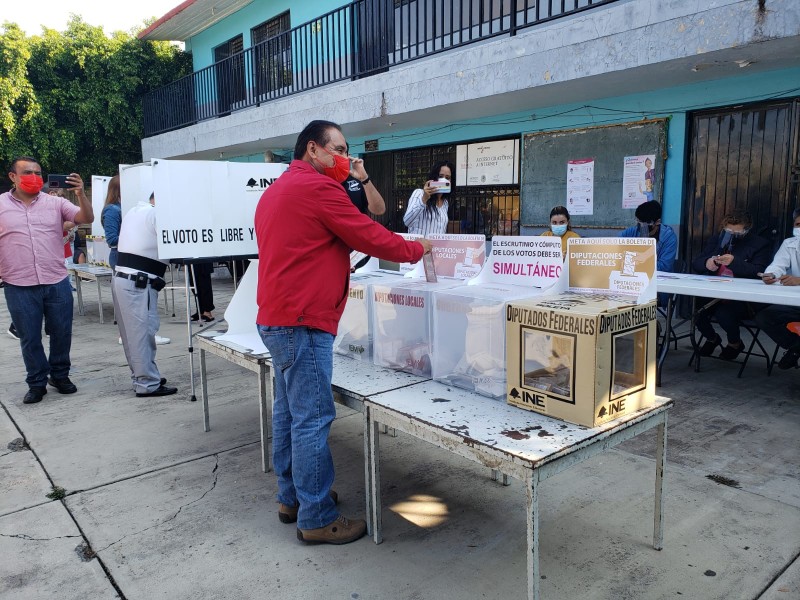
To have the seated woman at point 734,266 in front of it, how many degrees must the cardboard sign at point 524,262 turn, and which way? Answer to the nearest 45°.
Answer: approximately 135° to its left

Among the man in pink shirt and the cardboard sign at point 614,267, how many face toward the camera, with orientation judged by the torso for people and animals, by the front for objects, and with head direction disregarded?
2

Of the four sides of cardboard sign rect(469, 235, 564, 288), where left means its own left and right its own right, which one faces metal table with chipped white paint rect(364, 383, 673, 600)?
front

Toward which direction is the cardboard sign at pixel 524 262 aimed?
toward the camera

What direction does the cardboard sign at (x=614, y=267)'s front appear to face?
toward the camera

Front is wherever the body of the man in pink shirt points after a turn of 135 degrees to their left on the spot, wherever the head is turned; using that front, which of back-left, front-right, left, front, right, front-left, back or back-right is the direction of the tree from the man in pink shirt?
front-left

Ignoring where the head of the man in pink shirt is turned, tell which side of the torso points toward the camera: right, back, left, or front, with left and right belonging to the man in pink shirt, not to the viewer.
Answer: front

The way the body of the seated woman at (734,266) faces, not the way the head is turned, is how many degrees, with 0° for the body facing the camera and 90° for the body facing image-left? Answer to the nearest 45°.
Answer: approximately 45°

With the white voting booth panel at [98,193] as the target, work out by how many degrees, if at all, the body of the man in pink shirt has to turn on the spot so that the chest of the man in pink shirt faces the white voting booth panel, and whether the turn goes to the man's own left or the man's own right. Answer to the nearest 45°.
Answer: approximately 180°

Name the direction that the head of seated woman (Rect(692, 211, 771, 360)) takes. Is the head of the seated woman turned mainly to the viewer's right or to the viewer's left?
to the viewer's left

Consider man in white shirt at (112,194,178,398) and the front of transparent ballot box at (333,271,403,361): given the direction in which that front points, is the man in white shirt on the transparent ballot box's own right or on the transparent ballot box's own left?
on the transparent ballot box's own right

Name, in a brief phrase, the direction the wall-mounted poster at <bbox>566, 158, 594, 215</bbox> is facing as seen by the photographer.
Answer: facing the viewer

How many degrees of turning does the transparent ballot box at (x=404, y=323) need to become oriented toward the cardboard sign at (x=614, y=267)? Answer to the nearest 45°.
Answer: approximately 90° to its left

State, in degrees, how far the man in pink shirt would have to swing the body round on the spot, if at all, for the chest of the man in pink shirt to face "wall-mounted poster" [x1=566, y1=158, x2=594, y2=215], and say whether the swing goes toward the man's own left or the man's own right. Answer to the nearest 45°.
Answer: approximately 90° to the man's own left

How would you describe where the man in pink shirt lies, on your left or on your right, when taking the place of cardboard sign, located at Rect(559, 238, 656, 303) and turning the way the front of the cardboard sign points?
on your right

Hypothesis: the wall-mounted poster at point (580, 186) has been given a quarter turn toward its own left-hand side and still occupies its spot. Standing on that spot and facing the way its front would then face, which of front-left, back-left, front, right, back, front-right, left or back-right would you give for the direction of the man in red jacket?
right
